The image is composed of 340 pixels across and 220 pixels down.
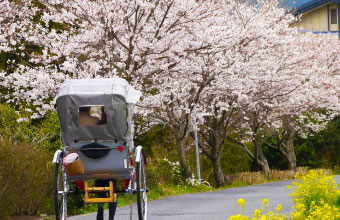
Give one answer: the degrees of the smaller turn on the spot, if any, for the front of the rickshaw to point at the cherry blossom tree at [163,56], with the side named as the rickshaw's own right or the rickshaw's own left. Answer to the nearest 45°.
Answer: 0° — it already faces it

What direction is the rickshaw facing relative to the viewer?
away from the camera
